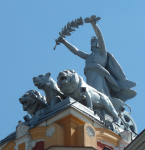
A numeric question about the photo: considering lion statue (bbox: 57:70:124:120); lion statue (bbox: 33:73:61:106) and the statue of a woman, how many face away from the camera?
0

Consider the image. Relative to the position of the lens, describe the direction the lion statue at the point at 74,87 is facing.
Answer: facing the viewer and to the left of the viewer

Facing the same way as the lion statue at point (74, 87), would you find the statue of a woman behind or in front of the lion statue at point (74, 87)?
behind

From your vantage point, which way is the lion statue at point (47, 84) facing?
to the viewer's left
